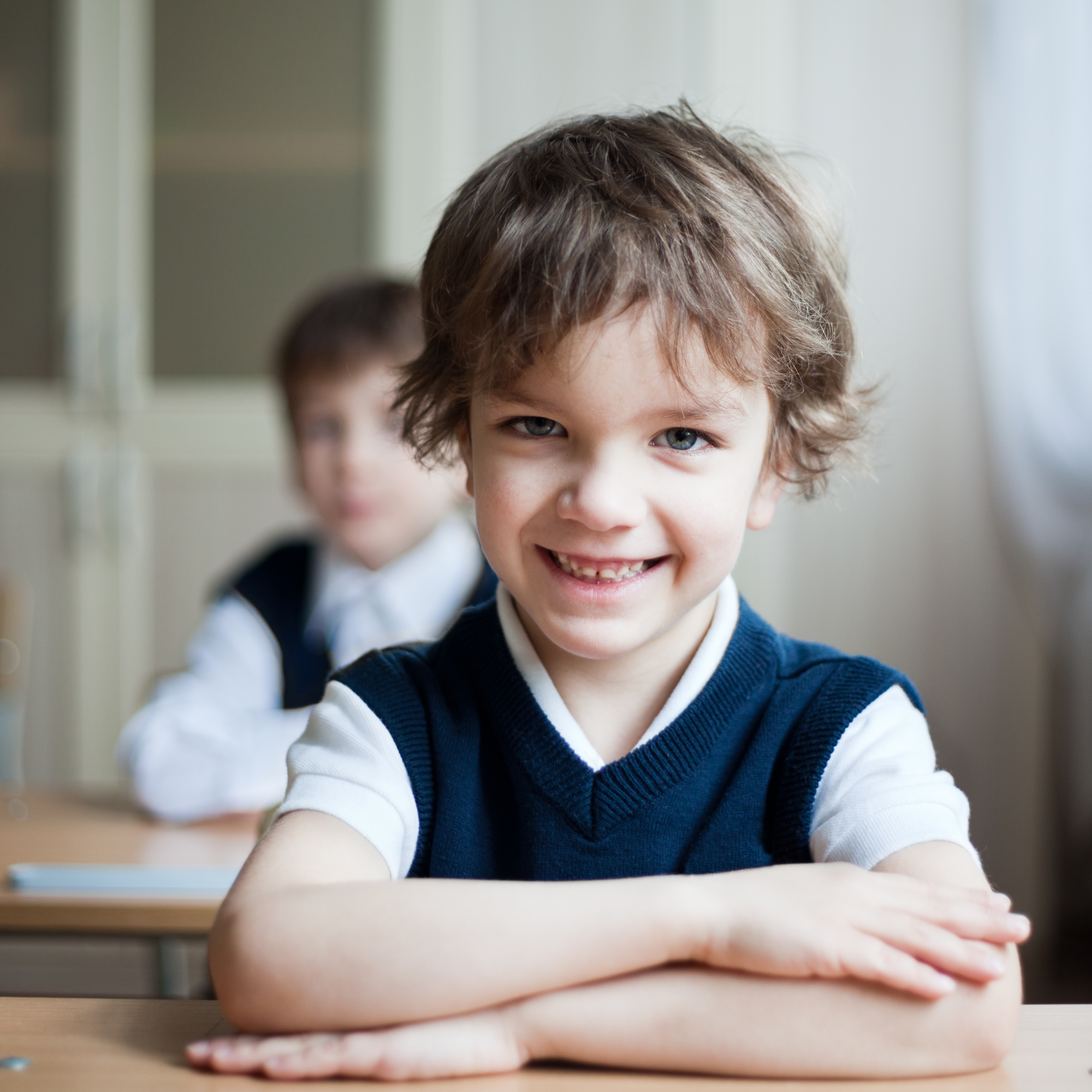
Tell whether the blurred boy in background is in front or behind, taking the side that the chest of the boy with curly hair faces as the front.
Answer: behind

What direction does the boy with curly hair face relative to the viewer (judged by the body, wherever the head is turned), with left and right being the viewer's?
facing the viewer

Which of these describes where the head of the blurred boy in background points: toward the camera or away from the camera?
toward the camera
